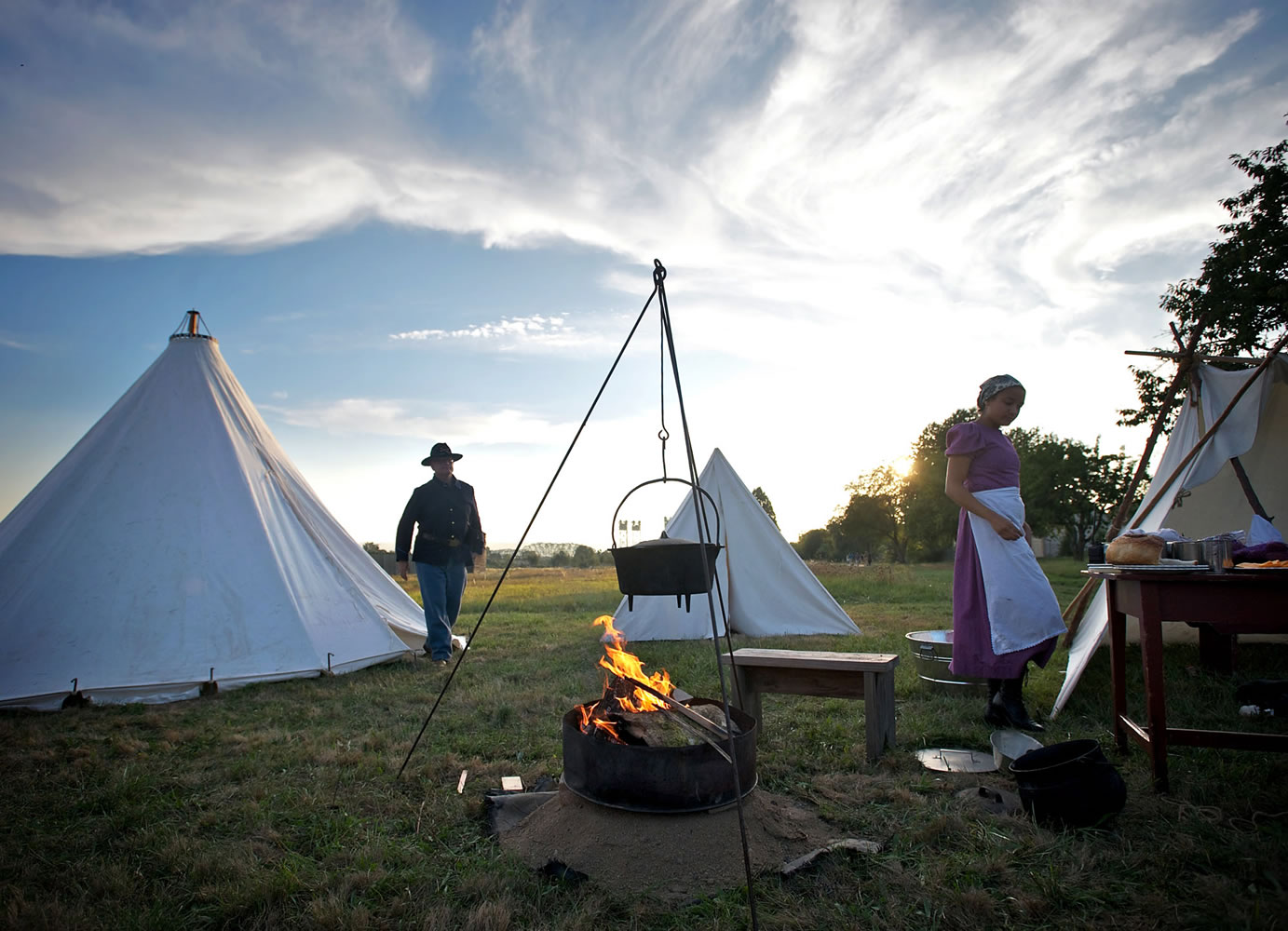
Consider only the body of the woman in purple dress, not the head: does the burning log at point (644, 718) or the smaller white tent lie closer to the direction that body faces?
the burning log

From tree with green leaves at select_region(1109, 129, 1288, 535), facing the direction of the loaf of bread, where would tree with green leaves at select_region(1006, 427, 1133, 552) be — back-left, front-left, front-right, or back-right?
back-right

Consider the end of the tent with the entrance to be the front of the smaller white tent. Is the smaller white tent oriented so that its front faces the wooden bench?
yes

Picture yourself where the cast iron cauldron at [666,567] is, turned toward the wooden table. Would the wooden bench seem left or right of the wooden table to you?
left
